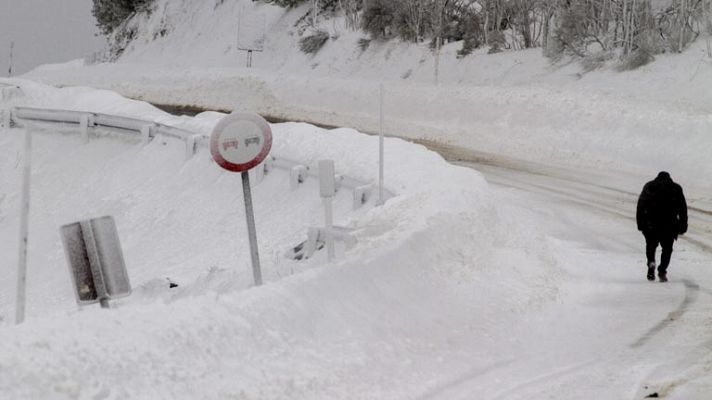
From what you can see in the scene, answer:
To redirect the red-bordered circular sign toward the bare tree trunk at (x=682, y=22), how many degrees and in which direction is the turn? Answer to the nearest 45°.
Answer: approximately 135° to its left

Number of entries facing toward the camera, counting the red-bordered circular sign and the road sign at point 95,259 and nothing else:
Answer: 1

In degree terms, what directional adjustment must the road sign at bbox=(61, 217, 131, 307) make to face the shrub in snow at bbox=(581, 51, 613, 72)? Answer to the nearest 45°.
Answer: approximately 45° to its right

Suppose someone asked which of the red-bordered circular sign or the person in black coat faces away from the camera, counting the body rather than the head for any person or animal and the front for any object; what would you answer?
the person in black coat

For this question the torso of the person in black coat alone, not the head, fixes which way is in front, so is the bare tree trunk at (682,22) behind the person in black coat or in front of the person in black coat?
in front

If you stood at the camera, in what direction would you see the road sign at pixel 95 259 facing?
facing away from the viewer

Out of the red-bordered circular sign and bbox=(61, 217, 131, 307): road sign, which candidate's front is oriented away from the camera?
the road sign

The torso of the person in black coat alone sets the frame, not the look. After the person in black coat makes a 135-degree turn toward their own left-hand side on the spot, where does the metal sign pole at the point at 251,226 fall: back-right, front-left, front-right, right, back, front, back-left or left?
front

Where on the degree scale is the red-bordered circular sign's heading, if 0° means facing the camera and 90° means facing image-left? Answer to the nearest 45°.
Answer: approximately 0°

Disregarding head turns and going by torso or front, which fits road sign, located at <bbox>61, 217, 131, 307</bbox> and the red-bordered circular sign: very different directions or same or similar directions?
very different directions

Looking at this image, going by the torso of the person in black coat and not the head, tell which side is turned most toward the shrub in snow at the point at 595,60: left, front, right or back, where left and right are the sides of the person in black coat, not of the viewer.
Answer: front

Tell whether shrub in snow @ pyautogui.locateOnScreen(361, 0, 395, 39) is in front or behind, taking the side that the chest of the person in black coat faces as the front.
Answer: in front

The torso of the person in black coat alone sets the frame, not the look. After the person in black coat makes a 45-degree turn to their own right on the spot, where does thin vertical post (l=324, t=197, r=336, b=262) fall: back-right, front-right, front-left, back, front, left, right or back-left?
back

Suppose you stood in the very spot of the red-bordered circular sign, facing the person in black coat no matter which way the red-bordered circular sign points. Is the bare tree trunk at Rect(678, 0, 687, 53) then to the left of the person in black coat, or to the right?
left

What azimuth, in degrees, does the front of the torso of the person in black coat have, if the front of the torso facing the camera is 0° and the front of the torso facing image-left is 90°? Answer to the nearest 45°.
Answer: approximately 180°
